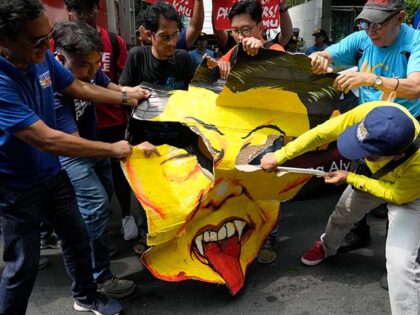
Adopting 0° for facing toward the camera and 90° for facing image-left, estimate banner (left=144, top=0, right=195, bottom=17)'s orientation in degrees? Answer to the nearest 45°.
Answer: approximately 0°

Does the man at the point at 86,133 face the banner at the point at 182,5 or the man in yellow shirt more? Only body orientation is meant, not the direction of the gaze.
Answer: the man in yellow shirt

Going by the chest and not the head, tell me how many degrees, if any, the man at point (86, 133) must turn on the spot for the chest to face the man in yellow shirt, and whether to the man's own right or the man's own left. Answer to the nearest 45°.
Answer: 0° — they already face them

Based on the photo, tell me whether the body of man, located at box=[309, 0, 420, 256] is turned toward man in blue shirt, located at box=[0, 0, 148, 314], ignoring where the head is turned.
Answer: yes

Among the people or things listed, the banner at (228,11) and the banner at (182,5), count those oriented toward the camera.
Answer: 2

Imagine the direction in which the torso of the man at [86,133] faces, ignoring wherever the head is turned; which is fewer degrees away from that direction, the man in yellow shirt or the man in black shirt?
the man in yellow shirt

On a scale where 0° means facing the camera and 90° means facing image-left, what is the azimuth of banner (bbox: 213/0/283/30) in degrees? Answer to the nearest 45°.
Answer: approximately 0°

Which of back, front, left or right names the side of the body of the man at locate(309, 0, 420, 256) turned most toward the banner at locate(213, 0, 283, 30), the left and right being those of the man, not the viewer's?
right

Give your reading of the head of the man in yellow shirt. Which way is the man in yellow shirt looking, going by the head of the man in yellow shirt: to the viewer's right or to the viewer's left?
to the viewer's left

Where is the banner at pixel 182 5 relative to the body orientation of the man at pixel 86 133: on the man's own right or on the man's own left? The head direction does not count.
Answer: on the man's own left

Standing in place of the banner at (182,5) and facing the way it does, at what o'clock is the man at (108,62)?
The man is roughly at 1 o'clock from the banner.
